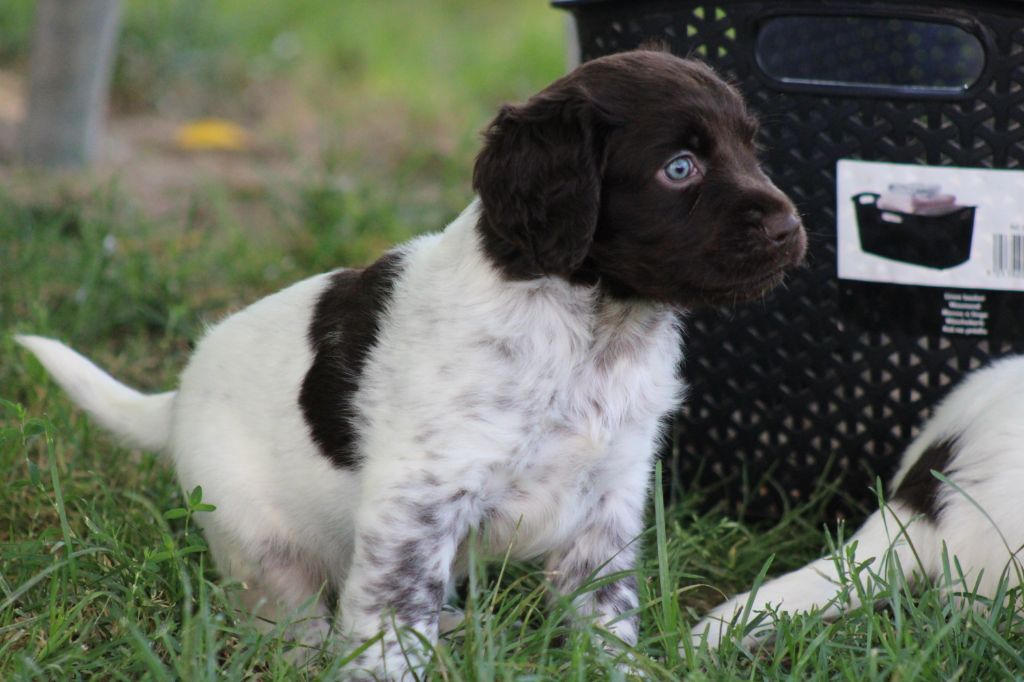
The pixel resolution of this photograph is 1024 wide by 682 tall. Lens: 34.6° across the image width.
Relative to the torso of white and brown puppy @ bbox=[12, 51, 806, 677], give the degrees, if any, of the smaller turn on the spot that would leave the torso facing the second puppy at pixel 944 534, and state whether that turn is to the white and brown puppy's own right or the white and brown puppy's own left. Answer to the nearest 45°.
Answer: approximately 45° to the white and brown puppy's own left

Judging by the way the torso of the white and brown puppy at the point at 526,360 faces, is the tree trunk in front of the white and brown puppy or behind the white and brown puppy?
behind

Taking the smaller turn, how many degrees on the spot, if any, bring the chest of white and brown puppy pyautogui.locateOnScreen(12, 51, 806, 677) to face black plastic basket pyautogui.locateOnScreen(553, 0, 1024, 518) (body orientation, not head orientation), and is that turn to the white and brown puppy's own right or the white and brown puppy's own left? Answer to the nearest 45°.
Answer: approximately 90° to the white and brown puppy's own left

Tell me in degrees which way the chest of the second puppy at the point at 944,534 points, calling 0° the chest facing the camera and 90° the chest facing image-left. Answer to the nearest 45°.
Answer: approximately 270°

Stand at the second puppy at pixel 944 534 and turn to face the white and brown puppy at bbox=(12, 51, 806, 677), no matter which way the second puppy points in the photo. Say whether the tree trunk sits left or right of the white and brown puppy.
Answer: right

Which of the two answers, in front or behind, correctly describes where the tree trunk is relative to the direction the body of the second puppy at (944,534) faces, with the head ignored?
behind
